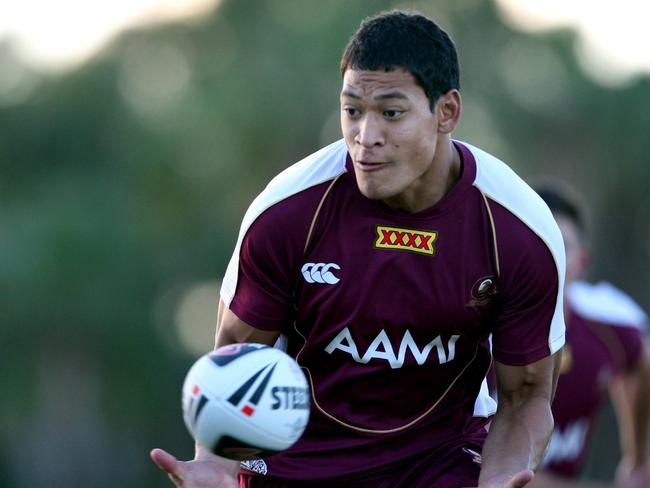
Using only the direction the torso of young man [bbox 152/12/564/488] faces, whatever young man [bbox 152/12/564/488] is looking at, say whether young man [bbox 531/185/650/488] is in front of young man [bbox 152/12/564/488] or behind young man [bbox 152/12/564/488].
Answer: behind

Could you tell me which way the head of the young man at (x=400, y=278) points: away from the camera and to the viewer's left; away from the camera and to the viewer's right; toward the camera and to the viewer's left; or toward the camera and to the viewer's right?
toward the camera and to the viewer's left

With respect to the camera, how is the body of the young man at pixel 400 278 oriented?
toward the camera
